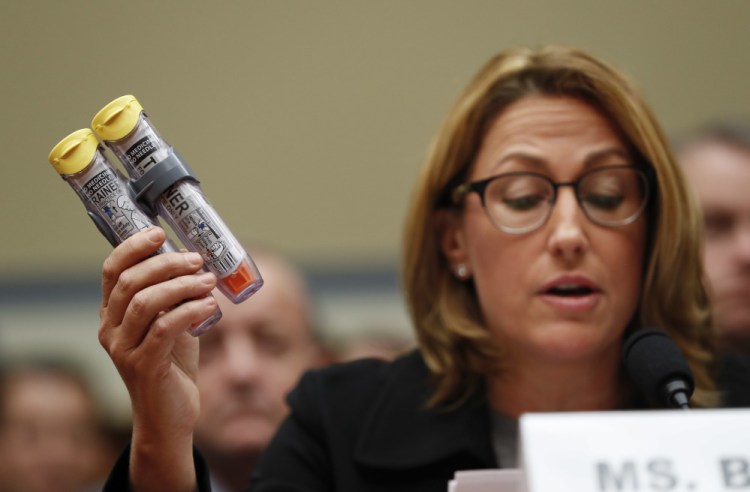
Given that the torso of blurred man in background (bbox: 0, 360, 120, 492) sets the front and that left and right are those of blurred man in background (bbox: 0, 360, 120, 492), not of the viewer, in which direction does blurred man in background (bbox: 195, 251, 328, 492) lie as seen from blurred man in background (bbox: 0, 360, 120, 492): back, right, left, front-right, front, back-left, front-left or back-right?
front-left

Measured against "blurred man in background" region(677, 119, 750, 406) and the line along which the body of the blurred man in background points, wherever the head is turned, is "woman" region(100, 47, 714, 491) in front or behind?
in front

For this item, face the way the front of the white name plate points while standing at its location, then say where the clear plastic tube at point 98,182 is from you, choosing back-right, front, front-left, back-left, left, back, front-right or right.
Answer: back-right

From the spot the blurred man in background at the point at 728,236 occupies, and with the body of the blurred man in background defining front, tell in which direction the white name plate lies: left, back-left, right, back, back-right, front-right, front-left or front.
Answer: front

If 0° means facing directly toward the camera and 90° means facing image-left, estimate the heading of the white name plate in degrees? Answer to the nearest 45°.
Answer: approximately 0°

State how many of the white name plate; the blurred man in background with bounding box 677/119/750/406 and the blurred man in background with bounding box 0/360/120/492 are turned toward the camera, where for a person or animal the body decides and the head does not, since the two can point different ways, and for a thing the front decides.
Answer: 3

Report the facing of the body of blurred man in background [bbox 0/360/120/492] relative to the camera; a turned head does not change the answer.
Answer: toward the camera

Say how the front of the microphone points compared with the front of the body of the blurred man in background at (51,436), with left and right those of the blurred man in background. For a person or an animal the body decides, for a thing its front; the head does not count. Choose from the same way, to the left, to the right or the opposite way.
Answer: the opposite way

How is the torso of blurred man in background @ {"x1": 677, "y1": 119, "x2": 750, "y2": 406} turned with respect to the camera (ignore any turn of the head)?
toward the camera

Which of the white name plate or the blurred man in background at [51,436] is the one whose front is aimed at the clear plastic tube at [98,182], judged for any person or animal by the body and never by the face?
the blurred man in background

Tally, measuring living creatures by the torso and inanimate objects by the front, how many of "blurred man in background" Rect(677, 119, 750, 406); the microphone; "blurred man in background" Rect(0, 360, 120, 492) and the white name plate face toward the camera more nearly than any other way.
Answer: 3

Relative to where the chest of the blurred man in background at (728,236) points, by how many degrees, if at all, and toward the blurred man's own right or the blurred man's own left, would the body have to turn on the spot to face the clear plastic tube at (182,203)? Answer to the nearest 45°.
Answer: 0° — they already face it

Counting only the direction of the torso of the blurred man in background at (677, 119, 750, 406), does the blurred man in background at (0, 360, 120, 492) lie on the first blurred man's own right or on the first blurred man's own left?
on the first blurred man's own right

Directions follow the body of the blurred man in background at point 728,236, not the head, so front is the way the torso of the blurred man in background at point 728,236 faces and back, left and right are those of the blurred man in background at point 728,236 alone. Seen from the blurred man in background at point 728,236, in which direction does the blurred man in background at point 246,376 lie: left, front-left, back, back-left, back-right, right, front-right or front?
right
